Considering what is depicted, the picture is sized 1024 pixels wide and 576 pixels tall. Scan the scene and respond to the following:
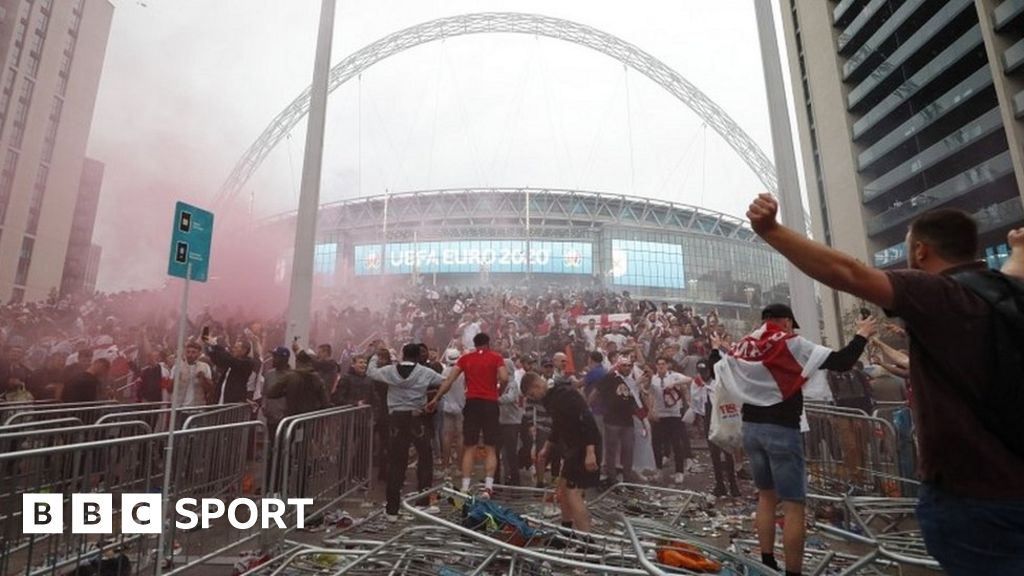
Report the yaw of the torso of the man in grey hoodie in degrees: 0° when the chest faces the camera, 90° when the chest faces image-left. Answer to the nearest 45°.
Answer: approximately 180°

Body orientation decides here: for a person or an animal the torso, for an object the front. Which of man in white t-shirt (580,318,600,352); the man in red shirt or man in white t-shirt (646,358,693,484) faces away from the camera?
the man in red shirt

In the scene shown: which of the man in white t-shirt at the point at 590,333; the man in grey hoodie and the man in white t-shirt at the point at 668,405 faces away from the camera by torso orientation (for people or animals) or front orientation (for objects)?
the man in grey hoodie

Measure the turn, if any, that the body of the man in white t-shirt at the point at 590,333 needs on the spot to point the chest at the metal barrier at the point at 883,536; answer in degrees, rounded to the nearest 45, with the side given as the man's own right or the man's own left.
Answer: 0° — they already face it

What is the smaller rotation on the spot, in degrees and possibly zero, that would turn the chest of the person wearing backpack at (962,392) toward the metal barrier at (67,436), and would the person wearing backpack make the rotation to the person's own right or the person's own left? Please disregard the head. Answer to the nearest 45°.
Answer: approximately 45° to the person's own left

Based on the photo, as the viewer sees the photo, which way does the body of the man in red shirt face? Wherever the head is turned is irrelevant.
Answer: away from the camera

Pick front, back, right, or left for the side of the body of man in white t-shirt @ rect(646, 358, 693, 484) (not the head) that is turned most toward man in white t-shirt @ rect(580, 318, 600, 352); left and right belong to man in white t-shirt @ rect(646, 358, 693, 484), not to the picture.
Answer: back

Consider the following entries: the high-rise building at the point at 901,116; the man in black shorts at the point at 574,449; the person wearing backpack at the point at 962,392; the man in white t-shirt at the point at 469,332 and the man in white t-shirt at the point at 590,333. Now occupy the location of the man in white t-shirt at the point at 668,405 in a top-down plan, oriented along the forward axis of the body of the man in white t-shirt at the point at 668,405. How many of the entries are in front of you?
2
